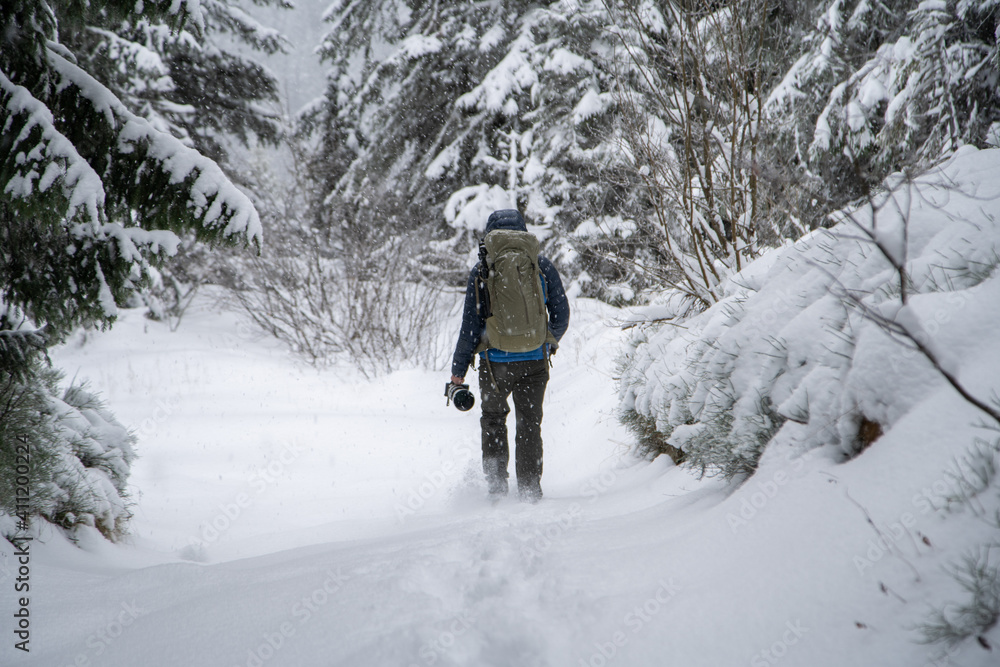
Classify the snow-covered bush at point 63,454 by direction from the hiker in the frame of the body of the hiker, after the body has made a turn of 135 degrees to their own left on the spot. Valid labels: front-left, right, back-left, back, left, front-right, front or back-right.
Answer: front-right

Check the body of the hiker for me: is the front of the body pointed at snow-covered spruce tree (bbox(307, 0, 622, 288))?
yes

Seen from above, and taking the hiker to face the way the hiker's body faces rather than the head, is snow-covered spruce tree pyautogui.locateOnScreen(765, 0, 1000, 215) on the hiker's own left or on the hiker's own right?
on the hiker's own right

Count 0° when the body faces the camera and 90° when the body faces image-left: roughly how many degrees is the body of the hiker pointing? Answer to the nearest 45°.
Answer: approximately 180°
